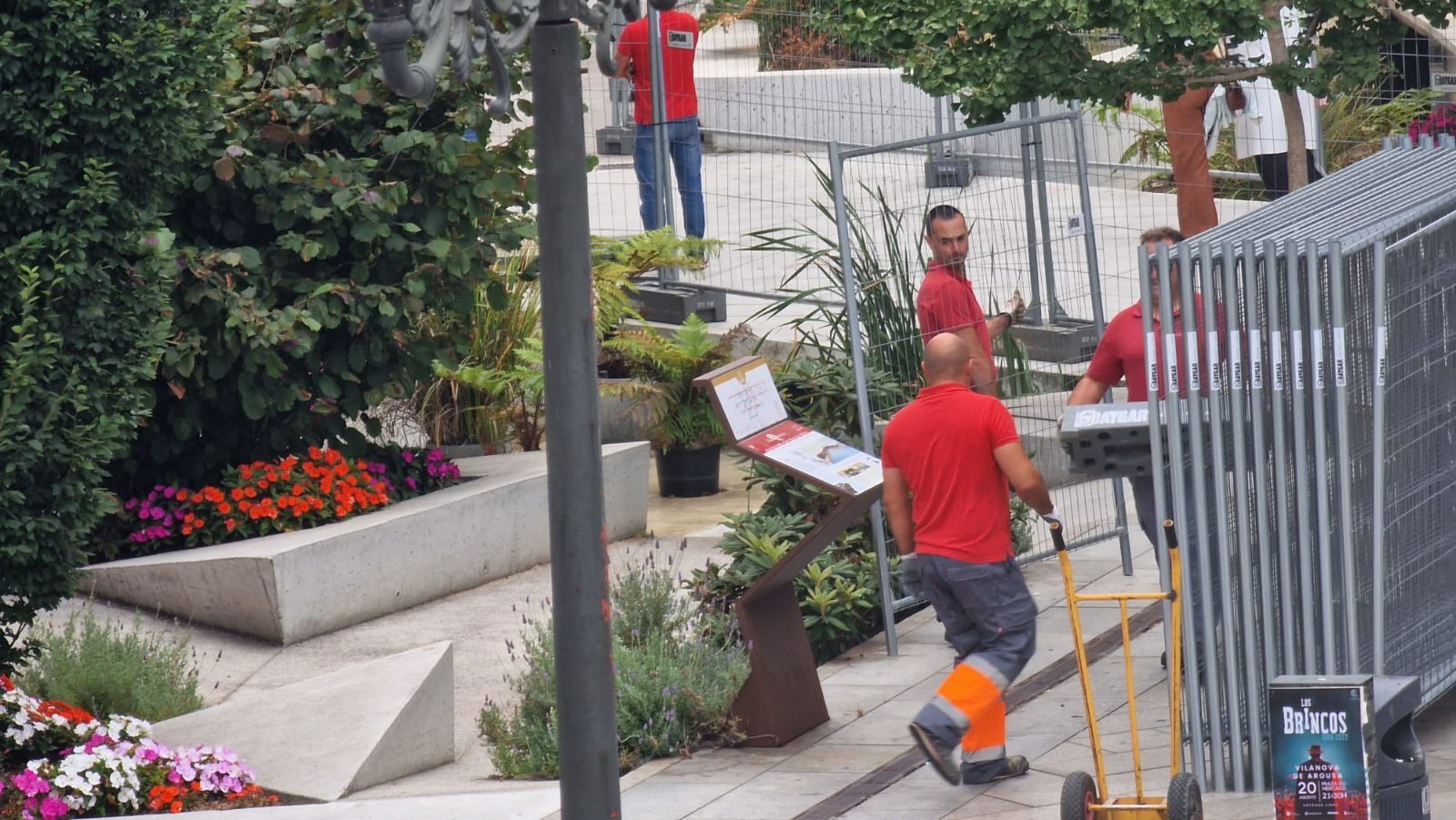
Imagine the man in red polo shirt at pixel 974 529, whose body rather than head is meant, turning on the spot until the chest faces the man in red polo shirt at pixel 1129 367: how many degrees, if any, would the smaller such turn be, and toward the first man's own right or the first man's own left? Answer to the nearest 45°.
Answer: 0° — they already face them

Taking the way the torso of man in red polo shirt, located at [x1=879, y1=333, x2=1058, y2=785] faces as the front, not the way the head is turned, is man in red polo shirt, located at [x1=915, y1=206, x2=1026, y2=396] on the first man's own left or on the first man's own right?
on the first man's own left

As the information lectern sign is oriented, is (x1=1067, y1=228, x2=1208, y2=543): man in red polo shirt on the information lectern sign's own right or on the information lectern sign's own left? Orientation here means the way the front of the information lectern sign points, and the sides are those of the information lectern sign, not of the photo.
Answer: on the information lectern sign's own left

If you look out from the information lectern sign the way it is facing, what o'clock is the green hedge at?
The green hedge is roughly at 4 o'clock from the information lectern sign.

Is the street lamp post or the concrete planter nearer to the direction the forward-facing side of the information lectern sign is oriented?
the street lamp post

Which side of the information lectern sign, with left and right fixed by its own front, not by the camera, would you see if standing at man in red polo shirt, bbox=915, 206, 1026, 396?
left

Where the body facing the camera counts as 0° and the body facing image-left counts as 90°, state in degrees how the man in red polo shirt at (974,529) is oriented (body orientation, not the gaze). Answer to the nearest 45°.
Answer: approximately 225°

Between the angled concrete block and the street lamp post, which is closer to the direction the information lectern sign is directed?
the street lamp post

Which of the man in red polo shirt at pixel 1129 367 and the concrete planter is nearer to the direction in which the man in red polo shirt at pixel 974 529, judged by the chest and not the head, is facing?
the man in red polo shirt

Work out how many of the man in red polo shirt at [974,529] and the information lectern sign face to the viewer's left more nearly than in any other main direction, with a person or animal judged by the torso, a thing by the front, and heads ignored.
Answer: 0

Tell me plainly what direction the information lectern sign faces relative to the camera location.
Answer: facing the viewer and to the right of the viewer
